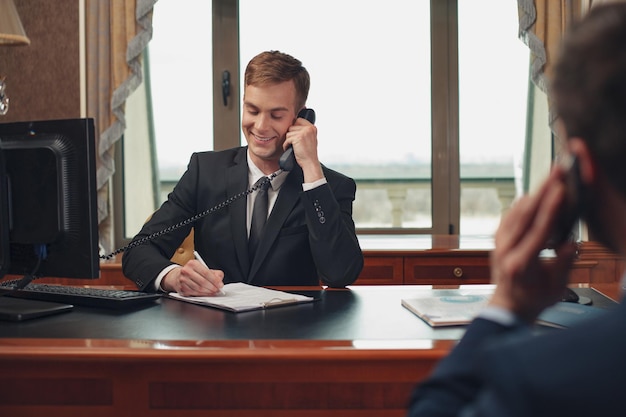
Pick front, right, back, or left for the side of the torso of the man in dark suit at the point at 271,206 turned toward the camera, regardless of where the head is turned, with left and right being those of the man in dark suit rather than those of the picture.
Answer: front

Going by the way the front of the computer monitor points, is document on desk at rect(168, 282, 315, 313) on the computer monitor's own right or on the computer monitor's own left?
on the computer monitor's own right

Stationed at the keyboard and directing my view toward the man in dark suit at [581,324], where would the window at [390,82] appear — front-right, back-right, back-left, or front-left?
back-left

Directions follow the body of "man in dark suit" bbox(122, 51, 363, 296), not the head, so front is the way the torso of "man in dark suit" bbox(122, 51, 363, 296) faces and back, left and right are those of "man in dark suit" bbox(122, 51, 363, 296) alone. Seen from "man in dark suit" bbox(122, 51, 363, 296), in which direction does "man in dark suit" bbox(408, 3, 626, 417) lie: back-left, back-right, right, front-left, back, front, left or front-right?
front

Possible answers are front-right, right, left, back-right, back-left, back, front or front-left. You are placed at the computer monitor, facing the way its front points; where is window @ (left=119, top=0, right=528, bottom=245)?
front

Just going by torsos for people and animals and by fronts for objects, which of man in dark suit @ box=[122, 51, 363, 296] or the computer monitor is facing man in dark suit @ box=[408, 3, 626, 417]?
man in dark suit @ box=[122, 51, 363, 296]

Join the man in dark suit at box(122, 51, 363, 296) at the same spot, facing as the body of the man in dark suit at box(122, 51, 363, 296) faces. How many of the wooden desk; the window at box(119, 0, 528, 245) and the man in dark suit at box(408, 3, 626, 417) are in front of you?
2

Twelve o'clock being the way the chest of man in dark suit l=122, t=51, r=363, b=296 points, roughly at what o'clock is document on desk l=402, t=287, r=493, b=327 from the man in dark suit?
The document on desk is roughly at 11 o'clock from the man in dark suit.

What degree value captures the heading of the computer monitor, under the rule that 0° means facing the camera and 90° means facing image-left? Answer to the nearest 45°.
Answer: approximately 225°

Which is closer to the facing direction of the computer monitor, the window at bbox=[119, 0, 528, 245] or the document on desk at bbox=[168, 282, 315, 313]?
the window

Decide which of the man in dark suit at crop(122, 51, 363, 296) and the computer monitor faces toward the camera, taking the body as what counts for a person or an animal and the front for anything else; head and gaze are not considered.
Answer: the man in dark suit

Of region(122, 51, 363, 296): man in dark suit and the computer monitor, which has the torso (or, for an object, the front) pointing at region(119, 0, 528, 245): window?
the computer monitor

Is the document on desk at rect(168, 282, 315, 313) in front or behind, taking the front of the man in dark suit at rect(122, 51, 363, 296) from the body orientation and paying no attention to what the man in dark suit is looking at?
in front

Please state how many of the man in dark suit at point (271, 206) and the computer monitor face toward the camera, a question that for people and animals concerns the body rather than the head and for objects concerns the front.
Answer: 1

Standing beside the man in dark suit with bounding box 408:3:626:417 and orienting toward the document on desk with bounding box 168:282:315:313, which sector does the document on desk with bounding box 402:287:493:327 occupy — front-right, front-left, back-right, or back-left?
front-right

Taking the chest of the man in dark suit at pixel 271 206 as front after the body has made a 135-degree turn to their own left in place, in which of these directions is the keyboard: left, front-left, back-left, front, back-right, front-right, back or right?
back

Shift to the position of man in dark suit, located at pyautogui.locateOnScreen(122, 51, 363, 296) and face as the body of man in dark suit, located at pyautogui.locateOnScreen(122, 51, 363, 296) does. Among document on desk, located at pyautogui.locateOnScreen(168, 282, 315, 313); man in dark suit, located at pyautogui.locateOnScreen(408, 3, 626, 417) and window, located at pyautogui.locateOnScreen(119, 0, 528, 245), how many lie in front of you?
2

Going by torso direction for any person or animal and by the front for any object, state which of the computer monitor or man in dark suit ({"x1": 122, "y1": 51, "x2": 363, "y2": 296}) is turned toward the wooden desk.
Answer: the man in dark suit

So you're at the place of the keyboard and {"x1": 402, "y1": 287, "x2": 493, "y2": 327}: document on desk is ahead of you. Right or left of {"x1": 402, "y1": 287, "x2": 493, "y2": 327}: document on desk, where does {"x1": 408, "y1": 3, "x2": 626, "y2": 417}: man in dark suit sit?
right
